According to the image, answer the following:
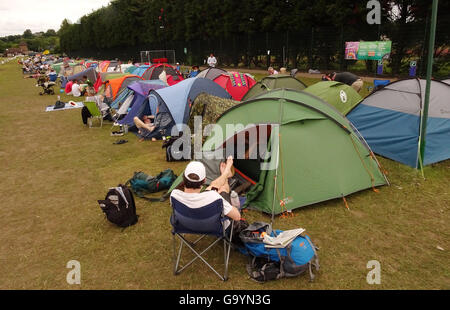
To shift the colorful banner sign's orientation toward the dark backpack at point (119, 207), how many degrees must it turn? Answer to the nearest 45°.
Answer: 0° — it already faces it

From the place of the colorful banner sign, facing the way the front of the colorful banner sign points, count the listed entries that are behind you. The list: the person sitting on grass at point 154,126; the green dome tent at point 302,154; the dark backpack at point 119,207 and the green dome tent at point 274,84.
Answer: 0

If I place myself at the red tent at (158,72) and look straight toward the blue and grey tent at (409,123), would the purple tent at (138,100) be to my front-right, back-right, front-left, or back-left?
front-right

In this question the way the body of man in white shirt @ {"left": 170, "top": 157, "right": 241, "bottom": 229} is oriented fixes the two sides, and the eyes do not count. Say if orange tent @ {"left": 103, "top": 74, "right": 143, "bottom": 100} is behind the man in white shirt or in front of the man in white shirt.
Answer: in front

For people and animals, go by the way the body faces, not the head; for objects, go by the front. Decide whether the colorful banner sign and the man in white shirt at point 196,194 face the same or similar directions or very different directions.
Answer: very different directions

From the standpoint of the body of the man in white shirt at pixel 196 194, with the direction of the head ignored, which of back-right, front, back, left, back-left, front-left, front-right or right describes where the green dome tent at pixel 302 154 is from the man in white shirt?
front-right

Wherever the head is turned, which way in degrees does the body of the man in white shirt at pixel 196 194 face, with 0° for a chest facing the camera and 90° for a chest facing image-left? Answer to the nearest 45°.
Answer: approximately 180°

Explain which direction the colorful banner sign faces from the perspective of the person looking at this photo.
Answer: facing the viewer

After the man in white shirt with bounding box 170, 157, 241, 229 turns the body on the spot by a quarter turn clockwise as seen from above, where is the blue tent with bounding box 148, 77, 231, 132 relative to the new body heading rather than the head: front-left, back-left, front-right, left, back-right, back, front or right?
left

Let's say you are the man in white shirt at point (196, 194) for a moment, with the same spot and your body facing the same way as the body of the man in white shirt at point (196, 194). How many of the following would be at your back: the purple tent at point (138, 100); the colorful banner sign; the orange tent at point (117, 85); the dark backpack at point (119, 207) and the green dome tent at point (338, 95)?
0

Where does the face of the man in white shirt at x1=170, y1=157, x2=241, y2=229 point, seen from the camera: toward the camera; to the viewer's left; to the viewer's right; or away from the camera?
away from the camera

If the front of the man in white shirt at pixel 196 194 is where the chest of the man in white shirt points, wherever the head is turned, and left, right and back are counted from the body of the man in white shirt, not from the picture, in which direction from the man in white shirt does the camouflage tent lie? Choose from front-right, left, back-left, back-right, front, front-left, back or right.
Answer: front

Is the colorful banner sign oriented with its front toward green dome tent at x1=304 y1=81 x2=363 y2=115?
yes

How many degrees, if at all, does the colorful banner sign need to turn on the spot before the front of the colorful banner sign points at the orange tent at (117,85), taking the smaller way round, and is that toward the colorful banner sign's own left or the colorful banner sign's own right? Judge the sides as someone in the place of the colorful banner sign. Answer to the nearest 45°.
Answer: approximately 45° to the colorful banner sign's own right

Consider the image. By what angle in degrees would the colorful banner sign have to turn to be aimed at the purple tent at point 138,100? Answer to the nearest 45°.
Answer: approximately 45° to its right

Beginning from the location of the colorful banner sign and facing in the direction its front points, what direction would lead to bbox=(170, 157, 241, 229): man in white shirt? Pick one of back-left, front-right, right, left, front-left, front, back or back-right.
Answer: front

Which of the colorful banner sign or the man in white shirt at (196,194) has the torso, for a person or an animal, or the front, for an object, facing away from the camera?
the man in white shirt

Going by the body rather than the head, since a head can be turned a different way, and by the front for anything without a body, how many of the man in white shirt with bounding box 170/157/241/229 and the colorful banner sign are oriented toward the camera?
1

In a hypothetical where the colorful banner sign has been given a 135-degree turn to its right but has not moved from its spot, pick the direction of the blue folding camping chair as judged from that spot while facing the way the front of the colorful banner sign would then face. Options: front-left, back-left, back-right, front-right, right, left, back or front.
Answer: back-left

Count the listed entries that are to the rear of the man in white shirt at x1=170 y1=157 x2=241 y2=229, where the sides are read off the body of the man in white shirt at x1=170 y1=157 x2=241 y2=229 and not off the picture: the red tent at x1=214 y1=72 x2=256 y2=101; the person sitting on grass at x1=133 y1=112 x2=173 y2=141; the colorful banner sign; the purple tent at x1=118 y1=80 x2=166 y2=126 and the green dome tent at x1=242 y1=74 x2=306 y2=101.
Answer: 0
